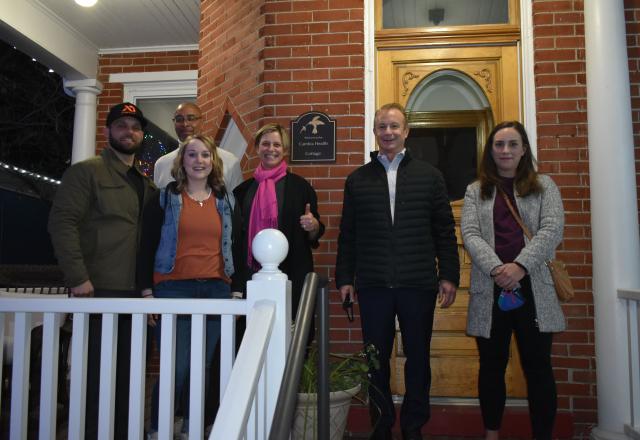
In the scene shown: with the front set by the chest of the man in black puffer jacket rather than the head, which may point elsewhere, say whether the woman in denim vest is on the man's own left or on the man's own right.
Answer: on the man's own right

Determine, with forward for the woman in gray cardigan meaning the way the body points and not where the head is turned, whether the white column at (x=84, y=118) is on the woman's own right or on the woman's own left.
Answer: on the woman's own right

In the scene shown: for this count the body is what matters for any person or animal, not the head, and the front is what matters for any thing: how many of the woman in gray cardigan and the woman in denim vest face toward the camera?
2

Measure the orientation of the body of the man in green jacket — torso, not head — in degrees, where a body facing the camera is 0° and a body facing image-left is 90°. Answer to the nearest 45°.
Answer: approximately 315°

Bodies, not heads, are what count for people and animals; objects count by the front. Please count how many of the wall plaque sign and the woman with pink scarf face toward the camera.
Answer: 2
